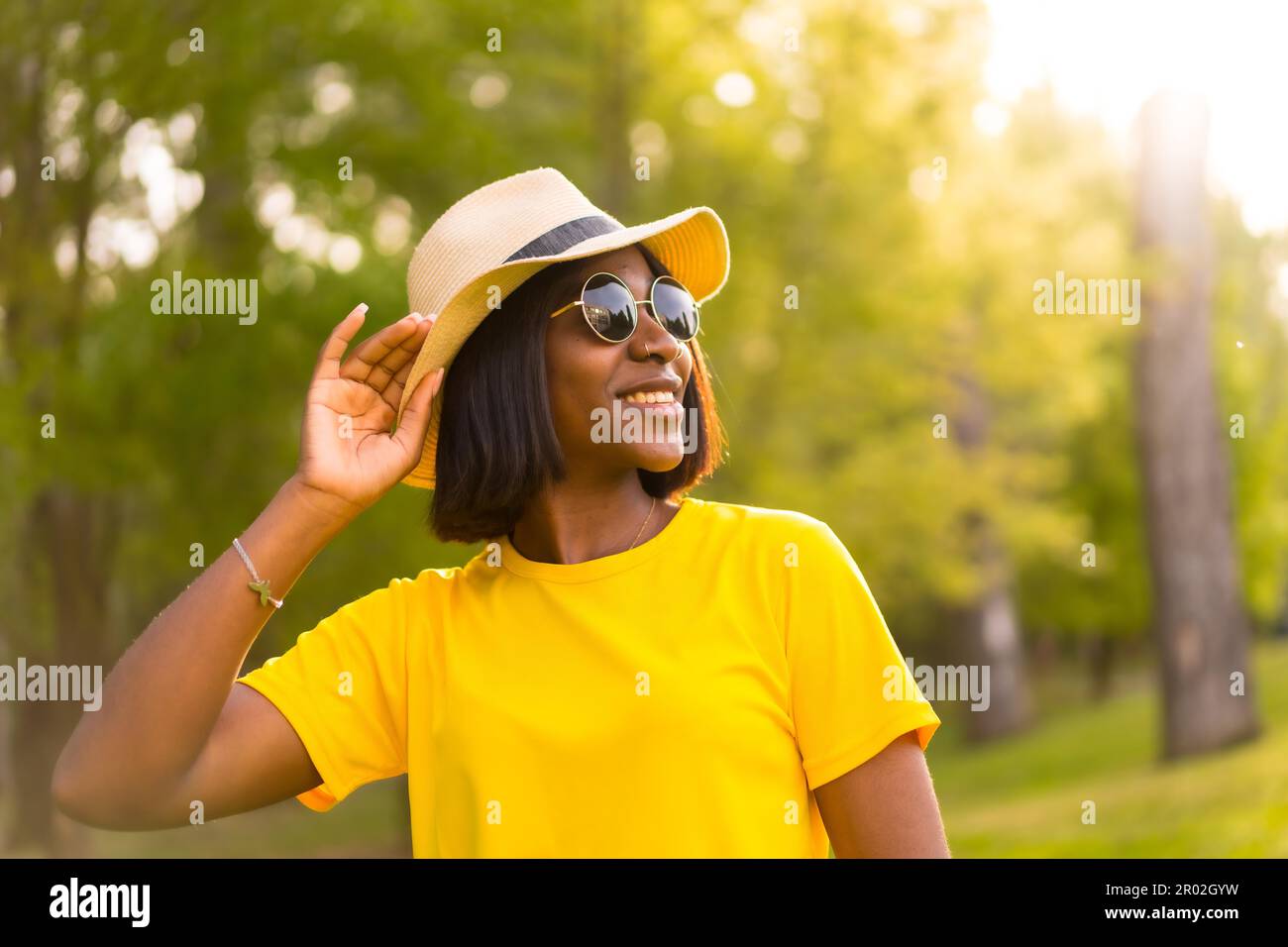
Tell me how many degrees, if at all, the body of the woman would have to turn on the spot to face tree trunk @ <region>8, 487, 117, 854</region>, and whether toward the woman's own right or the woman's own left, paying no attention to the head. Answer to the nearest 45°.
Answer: approximately 180°

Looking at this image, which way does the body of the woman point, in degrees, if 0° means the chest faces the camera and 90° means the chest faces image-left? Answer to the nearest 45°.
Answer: approximately 0°

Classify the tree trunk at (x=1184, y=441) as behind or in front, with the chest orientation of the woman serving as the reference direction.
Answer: behind

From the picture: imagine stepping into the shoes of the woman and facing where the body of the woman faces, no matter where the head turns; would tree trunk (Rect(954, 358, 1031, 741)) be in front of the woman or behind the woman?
behind
